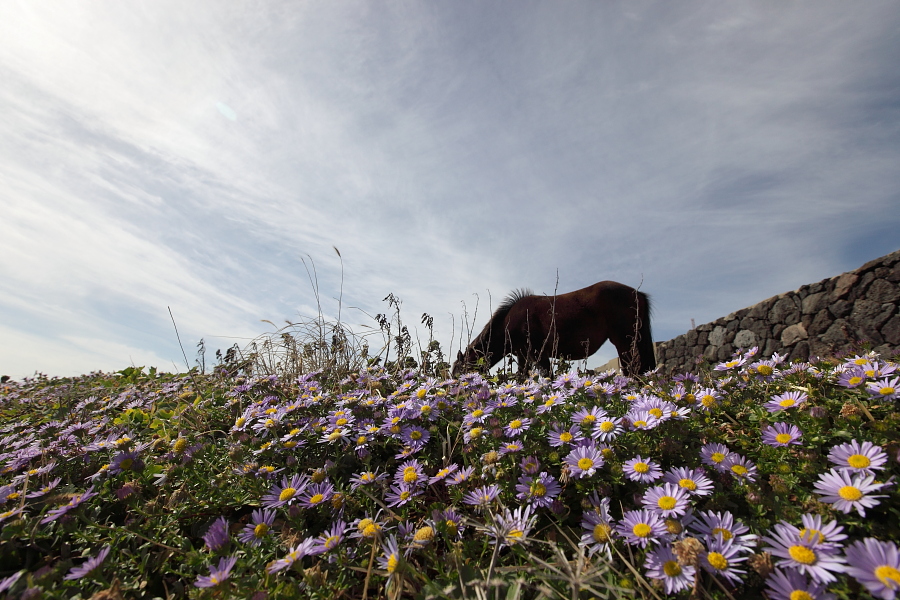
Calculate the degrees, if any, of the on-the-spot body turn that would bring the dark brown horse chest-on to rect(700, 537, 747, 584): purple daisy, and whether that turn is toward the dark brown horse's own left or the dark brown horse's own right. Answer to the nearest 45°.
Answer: approximately 90° to the dark brown horse's own left

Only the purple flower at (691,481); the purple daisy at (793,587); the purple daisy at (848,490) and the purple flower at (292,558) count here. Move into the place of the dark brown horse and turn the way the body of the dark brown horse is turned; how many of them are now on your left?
4

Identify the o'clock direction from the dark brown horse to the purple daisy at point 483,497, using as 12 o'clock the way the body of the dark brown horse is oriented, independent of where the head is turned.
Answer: The purple daisy is roughly at 9 o'clock from the dark brown horse.

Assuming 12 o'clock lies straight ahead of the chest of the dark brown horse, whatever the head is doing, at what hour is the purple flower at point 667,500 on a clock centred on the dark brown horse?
The purple flower is roughly at 9 o'clock from the dark brown horse.

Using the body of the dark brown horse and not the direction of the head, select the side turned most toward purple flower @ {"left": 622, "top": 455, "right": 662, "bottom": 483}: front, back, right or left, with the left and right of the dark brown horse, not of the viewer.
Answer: left

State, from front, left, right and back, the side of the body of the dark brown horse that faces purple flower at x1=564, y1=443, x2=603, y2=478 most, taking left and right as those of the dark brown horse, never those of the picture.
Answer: left

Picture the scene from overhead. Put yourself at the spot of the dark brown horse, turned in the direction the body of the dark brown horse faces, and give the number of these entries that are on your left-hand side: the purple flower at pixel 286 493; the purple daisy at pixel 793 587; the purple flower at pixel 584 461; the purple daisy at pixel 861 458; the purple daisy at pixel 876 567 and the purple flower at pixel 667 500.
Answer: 6

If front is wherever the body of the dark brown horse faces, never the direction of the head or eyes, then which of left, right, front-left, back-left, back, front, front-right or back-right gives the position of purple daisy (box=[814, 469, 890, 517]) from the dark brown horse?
left

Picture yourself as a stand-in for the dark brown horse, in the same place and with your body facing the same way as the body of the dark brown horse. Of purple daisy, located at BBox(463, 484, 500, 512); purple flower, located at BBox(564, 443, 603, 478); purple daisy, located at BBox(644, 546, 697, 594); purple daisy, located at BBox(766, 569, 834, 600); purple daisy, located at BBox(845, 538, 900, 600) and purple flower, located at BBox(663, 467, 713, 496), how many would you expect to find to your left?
6

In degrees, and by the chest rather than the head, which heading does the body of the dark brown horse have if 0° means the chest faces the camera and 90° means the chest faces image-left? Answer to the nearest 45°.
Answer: approximately 90°

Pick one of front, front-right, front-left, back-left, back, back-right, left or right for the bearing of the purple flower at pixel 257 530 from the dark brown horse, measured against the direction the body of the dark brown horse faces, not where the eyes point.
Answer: left

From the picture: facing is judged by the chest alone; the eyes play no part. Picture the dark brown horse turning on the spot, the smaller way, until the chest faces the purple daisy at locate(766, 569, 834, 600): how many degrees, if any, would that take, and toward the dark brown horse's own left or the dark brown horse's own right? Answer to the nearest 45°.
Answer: approximately 90° to the dark brown horse's own left

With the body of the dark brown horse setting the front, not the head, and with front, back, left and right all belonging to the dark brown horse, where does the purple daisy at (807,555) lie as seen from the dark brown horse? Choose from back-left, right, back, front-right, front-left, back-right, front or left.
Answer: left
